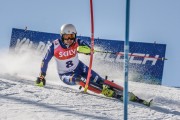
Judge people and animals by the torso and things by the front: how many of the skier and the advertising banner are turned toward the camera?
2

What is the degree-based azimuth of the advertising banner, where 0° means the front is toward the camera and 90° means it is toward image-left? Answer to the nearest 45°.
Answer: approximately 0°

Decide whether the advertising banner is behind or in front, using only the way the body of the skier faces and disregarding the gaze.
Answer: behind

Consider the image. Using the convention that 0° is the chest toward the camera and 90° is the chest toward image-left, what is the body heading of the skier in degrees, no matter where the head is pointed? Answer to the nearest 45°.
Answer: approximately 0°
